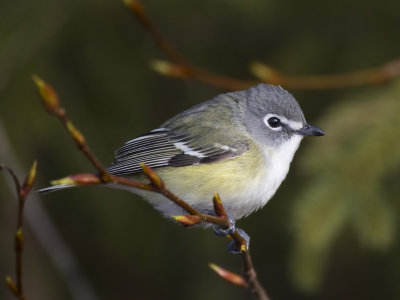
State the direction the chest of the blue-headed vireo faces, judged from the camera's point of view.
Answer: to the viewer's right
